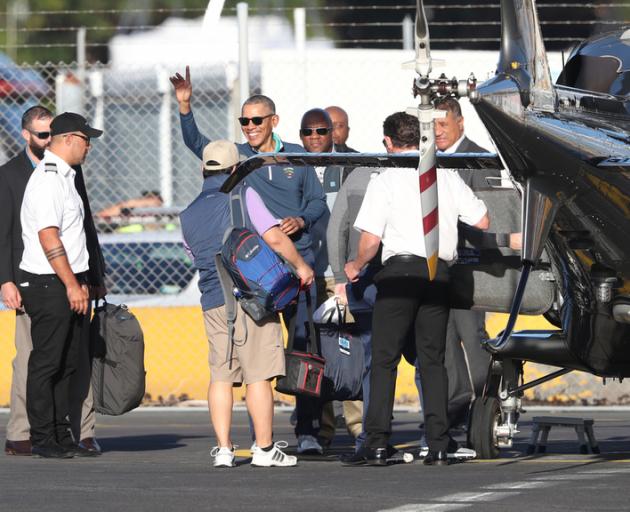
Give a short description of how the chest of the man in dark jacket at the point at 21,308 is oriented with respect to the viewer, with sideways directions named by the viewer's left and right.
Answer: facing the viewer and to the right of the viewer

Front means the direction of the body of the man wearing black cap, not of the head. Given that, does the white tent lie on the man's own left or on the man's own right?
on the man's own left

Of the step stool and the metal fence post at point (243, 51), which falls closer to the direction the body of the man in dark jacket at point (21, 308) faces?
the step stool

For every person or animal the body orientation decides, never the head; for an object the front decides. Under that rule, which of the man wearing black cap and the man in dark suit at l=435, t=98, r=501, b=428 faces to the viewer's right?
the man wearing black cap

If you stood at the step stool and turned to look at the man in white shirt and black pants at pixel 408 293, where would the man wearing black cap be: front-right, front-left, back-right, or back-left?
front-right

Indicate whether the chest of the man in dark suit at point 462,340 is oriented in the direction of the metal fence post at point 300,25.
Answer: no

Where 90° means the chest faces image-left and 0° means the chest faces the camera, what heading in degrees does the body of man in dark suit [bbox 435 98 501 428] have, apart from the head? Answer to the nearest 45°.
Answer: approximately 45°

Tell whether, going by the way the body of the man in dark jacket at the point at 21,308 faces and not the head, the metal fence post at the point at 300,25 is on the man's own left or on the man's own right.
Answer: on the man's own left

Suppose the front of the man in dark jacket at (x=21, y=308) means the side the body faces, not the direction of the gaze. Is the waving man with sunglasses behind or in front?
in front

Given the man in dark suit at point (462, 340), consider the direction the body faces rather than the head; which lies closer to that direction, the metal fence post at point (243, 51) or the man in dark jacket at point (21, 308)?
the man in dark jacket

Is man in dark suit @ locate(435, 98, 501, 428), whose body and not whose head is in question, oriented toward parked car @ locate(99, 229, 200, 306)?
no

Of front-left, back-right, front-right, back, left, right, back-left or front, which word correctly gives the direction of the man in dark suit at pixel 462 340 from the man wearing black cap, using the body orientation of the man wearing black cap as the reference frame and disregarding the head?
front

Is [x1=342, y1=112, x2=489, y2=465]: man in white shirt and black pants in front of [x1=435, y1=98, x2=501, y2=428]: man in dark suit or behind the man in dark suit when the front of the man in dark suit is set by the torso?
in front

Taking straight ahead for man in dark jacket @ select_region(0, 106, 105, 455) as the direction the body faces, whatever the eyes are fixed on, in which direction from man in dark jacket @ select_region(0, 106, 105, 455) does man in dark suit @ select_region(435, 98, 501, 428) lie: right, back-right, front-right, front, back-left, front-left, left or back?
front-left

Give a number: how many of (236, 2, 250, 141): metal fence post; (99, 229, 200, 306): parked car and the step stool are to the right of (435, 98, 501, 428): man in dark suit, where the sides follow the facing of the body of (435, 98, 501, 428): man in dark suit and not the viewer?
2

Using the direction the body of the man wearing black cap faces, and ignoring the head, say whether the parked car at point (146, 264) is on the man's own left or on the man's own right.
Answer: on the man's own left

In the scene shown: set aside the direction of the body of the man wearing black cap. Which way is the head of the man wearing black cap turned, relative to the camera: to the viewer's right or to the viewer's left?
to the viewer's right
